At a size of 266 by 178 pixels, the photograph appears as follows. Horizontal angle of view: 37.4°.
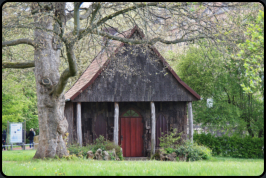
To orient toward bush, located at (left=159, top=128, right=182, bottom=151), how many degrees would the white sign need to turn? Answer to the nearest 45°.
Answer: approximately 45° to its left

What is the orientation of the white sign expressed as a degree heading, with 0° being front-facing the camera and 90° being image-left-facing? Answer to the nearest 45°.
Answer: approximately 0°

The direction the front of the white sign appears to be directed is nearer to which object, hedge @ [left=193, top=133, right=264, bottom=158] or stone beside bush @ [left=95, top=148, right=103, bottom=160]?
the stone beside bush

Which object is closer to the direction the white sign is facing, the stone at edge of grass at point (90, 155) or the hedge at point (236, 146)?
the stone at edge of grass

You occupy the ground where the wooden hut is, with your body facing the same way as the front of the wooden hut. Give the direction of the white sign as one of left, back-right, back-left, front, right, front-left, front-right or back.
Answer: back-right

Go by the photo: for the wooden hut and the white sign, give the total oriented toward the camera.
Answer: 2

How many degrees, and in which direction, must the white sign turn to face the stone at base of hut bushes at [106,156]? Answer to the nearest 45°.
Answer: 0° — it already faces it
